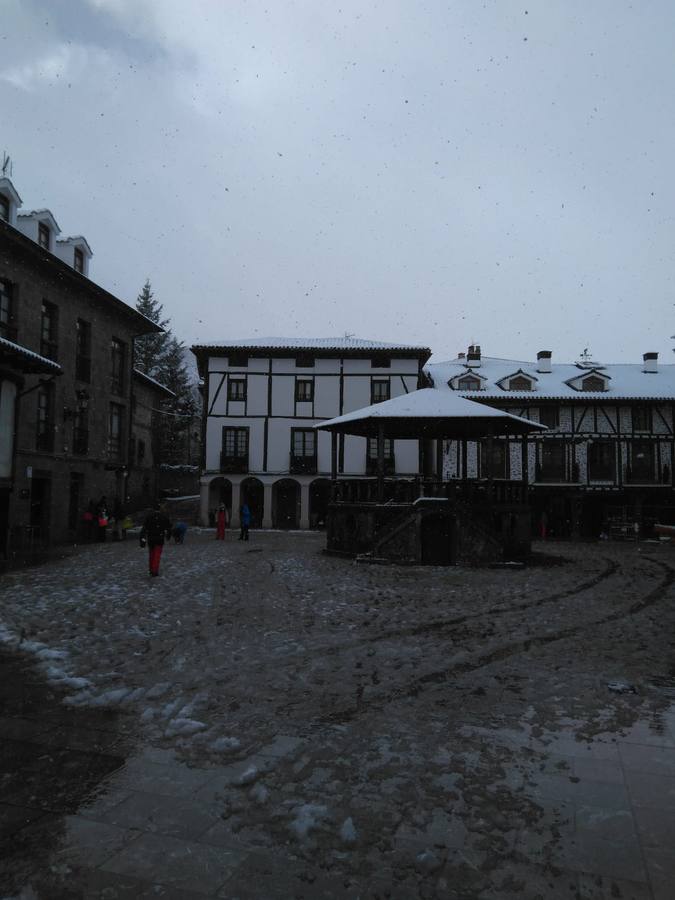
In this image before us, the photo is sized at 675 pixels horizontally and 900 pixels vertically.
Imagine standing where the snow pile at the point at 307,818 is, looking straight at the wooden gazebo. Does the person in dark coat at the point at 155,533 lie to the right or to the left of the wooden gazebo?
left

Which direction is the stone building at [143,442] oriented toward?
to the viewer's right

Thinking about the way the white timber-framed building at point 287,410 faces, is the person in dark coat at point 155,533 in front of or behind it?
in front

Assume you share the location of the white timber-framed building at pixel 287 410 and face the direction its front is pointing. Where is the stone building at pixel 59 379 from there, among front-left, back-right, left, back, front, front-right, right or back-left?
front-right

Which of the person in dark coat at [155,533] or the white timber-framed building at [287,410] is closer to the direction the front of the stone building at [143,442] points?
the white timber-framed building

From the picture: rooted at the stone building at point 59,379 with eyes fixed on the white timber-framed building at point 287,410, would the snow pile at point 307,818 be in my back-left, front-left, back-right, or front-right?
back-right

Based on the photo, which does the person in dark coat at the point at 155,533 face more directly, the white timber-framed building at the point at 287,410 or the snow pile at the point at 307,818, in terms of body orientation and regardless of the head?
the white timber-framed building

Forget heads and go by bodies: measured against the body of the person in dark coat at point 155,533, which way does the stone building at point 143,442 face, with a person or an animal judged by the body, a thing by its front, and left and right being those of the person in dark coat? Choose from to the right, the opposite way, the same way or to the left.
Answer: to the right

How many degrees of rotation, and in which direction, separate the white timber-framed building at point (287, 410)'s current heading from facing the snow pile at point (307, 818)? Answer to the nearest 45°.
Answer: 0° — it already faces it

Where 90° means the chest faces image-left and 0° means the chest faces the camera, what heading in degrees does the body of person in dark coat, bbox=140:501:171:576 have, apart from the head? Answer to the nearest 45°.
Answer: approximately 180°

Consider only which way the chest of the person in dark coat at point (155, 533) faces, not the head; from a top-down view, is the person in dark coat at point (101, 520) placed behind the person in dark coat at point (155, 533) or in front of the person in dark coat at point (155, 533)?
in front

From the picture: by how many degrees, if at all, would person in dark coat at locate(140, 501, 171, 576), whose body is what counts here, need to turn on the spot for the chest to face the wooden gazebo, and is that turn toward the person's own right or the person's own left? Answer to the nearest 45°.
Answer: approximately 90° to the person's own right

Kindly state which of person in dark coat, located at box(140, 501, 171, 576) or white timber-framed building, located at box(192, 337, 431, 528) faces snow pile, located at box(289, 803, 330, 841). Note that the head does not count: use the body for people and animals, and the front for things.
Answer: the white timber-framed building

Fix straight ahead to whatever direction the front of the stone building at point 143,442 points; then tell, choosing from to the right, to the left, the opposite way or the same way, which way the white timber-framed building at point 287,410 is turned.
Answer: to the right

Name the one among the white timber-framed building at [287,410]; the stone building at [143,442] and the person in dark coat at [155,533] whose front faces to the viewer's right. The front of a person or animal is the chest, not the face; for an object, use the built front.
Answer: the stone building
